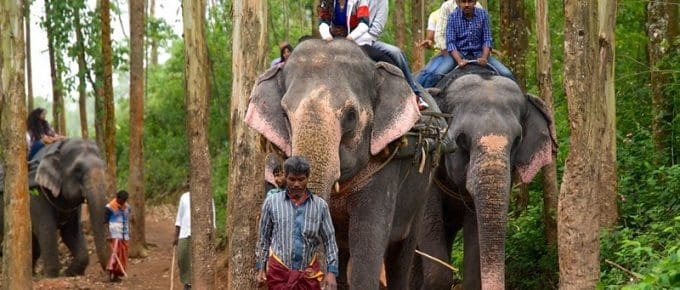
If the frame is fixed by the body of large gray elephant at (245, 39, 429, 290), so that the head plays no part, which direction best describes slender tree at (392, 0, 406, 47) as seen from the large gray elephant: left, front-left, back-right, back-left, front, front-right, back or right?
back-right

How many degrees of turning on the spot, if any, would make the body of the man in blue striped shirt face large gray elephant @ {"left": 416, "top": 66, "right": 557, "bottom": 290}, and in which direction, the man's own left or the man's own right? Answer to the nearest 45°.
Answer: approximately 135° to the man's own left

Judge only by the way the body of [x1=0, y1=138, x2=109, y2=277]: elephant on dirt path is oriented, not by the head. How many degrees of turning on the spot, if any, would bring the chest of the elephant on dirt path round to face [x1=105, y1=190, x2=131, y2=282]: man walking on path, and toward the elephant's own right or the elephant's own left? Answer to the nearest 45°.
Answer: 0° — it already faces them

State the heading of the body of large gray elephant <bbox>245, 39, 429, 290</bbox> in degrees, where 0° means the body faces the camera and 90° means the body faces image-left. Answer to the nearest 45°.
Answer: approximately 45°

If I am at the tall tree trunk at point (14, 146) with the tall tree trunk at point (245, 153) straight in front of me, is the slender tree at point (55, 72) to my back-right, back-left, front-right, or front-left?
back-left

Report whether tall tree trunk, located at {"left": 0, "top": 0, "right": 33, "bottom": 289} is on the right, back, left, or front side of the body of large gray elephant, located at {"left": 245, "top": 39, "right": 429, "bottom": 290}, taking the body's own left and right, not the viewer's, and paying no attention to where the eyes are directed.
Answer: right

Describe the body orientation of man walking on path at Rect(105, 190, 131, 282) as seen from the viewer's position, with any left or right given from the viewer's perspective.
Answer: facing the viewer and to the right of the viewer

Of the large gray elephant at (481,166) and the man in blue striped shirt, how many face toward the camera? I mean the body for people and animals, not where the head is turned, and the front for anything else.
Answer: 2
